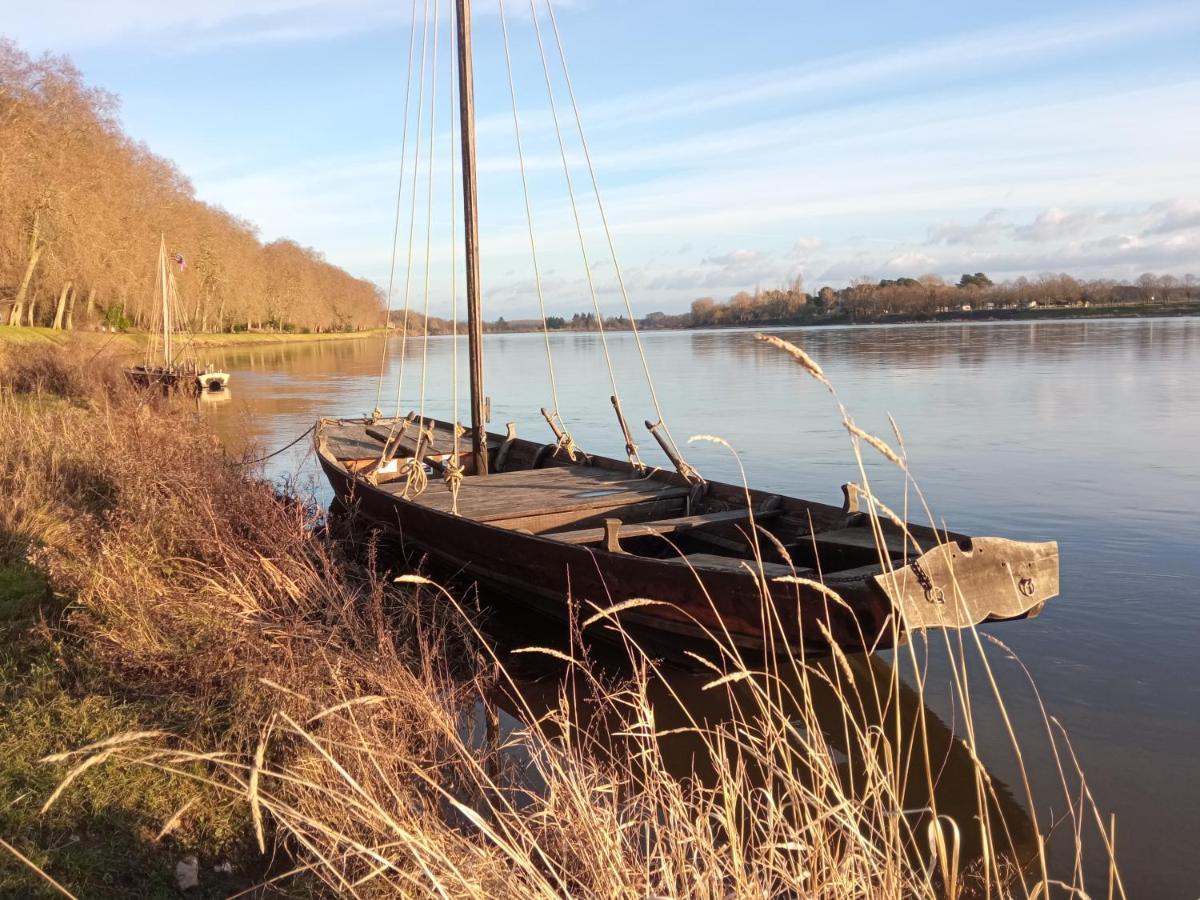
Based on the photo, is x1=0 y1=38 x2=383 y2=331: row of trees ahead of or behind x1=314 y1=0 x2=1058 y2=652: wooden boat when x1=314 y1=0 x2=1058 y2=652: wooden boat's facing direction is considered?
ahead

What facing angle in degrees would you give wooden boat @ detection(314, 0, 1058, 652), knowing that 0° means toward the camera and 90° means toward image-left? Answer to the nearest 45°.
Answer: approximately 135°
